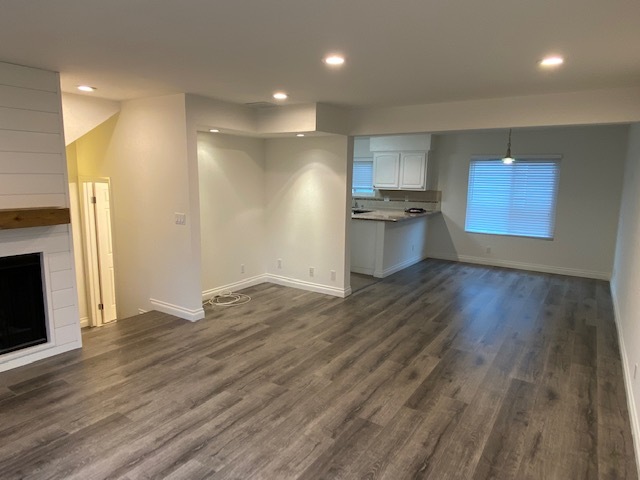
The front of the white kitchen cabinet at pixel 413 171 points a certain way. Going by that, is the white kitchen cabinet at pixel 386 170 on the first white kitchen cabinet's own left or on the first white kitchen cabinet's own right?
on the first white kitchen cabinet's own right

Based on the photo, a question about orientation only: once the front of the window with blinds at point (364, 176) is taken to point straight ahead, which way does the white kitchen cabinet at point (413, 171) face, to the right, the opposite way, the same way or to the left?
the same way

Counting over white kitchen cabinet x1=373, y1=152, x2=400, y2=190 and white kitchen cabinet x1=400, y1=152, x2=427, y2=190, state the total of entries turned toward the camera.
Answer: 2

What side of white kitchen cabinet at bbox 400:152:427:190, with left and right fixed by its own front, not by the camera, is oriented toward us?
front

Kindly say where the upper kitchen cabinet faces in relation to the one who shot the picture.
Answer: facing the viewer

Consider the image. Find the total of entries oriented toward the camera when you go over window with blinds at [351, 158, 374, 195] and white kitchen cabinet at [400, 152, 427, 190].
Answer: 2

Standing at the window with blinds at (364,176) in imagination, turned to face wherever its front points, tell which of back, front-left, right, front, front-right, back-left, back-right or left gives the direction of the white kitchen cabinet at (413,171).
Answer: front-left

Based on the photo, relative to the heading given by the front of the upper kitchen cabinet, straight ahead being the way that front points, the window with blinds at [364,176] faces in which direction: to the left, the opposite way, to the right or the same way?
the same way

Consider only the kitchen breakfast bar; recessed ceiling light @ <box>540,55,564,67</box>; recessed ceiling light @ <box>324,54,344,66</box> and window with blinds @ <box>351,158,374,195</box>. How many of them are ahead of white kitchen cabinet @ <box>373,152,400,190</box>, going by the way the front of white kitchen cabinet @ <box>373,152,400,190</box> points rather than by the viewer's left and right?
3

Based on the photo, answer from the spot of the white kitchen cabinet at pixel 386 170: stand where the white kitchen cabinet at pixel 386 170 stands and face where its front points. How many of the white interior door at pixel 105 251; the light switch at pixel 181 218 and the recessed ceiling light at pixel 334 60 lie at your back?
0

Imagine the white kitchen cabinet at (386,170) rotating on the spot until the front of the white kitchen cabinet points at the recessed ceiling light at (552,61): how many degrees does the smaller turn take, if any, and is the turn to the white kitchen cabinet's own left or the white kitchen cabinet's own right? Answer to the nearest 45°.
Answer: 0° — it already faces it

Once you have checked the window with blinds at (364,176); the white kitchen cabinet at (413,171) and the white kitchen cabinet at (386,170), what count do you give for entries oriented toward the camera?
3

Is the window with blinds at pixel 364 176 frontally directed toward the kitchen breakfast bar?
yes

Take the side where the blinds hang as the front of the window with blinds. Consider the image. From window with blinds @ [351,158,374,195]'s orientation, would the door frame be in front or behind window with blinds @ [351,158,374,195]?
in front

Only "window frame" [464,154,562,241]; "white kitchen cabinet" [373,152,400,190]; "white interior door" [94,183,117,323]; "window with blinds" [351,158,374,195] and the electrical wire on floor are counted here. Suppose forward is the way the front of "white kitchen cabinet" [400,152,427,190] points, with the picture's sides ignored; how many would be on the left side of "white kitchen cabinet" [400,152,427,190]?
1

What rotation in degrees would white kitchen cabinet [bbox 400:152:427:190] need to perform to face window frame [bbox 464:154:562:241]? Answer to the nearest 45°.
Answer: approximately 90° to its left
